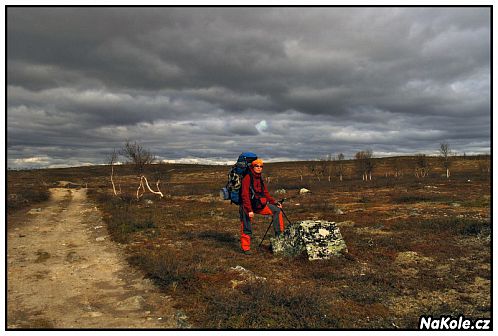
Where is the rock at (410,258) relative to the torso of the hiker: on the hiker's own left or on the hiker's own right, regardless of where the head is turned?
on the hiker's own left

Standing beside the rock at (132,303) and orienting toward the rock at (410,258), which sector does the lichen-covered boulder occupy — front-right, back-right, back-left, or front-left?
front-left

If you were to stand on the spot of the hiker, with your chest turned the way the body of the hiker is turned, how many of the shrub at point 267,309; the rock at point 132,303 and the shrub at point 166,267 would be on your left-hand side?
0

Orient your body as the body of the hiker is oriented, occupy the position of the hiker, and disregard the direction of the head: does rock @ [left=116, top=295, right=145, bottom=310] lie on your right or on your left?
on your right

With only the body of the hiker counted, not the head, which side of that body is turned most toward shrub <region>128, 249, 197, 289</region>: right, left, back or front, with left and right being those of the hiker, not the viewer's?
right

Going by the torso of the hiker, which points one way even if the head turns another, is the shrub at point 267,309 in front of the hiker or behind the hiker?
in front
